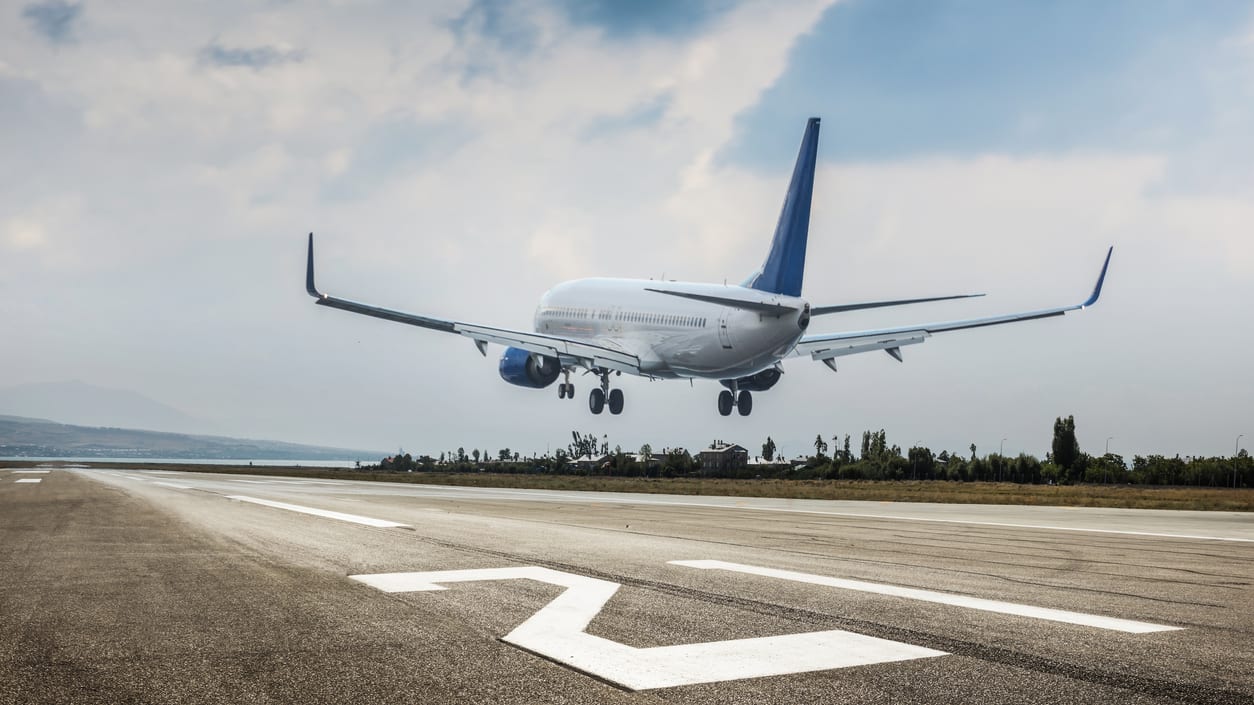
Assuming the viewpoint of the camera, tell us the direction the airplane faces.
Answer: facing away from the viewer
